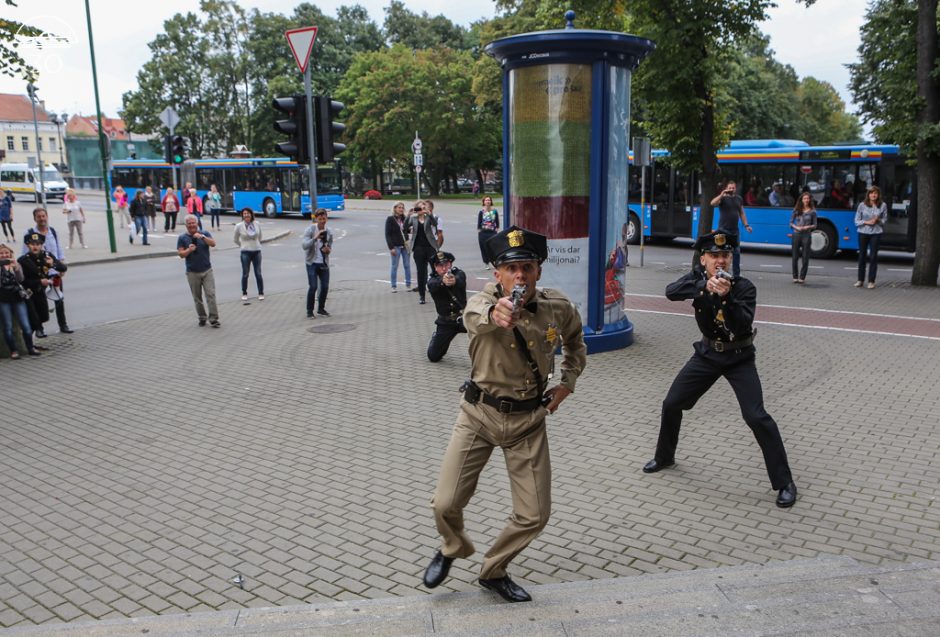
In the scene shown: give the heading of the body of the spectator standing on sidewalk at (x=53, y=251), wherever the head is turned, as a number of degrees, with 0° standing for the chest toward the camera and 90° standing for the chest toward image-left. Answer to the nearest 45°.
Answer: approximately 315°

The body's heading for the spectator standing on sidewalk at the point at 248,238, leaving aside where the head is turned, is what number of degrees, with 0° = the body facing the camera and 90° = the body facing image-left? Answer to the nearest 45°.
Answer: approximately 0°

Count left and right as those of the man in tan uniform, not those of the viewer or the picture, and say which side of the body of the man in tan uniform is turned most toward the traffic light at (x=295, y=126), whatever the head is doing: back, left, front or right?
back

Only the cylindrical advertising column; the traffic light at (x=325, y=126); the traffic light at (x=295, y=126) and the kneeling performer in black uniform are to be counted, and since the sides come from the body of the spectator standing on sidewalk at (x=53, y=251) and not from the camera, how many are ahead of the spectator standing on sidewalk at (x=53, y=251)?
4

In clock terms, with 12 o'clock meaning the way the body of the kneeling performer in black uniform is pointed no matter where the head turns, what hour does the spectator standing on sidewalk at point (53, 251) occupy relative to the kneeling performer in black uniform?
The spectator standing on sidewalk is roughly at 4 o'clock from the kneeling performer in black uniform.
